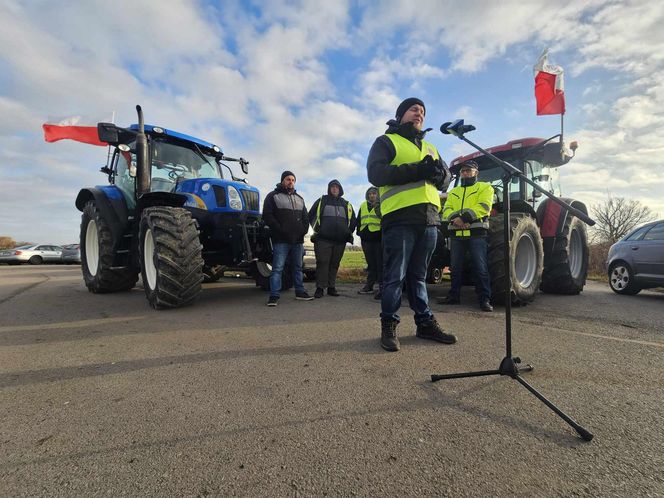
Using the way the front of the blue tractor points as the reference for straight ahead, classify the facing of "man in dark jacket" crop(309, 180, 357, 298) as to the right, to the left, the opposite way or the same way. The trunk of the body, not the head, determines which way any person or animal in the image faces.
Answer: to the right

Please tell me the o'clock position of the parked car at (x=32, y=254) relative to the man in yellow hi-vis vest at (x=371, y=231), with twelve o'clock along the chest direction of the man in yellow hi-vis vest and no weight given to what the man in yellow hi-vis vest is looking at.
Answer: The parked car is roughly at 4 o'clock from the man in yellow hi-vis vest.

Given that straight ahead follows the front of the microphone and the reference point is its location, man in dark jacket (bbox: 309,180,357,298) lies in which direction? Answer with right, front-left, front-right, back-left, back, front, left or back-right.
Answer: front-right

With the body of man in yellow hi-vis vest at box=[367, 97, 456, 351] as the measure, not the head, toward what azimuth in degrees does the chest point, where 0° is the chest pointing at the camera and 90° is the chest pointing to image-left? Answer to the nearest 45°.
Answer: approximately 315°

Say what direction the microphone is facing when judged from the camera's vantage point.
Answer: facing to the left of the viewer

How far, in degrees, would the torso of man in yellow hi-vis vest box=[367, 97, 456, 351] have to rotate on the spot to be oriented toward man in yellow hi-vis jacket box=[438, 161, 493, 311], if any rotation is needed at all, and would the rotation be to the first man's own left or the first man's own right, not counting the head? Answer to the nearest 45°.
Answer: approximately 90° to the first man's own left

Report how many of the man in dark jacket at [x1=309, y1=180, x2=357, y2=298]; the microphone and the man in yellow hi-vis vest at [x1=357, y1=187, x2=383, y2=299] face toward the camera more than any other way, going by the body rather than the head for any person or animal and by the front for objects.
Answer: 2

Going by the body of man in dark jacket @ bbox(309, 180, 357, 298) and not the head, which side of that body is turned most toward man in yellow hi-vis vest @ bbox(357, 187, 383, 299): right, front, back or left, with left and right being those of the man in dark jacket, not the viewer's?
left

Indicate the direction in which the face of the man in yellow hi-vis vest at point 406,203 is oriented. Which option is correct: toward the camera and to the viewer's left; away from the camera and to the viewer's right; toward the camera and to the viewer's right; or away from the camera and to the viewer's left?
toward the camera and to the viewer's right

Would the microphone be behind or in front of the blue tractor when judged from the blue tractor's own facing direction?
in front

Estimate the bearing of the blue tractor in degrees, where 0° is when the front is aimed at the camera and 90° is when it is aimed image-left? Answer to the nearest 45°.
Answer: approximately 315°

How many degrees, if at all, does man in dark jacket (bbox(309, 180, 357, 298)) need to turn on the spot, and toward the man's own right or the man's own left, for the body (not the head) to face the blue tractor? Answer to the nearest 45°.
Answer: approximately 90° to the man's own right
